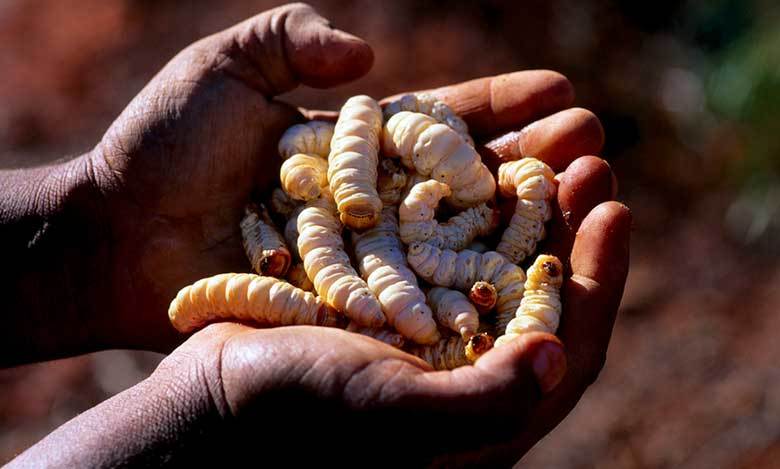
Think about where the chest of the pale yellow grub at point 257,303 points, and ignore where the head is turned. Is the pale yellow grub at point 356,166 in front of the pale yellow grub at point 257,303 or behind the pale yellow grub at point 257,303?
in front

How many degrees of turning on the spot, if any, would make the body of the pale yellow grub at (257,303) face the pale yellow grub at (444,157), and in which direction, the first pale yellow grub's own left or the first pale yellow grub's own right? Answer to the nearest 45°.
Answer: approximately 45° to the first pale yellow grub's own left

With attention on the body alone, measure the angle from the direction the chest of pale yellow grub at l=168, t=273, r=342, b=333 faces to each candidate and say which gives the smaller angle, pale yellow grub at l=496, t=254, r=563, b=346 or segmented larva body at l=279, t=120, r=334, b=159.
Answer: the pale yellow grub

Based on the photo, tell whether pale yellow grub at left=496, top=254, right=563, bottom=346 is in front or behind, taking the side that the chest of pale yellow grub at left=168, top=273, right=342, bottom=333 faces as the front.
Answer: in front

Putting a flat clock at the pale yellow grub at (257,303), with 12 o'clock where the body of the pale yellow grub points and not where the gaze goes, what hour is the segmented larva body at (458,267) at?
The segmented larva body is roughly at 12 o'clock from the pale yellow grub.

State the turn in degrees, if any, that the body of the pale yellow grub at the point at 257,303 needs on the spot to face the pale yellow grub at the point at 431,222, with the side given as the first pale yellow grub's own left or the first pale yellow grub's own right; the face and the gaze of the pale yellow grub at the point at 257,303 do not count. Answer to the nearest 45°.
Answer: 0° — it already faces it

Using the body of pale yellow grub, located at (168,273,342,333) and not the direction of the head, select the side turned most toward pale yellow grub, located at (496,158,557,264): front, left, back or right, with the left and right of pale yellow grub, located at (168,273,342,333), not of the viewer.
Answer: front

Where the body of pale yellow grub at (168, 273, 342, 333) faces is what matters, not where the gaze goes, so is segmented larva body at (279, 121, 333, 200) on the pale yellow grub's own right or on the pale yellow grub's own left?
on the pale yellow grub's own left

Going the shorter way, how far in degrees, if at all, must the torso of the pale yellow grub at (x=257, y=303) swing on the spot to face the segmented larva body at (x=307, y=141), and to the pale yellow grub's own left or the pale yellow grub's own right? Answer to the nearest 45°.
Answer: approximately 45° to the pale yellow grub's own left

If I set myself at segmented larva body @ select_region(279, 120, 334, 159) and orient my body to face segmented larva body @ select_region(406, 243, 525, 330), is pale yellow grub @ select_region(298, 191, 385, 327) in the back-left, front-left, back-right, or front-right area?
front-right

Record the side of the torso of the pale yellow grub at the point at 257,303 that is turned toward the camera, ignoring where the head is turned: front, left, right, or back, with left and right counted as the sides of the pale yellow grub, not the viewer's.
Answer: right
